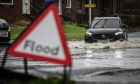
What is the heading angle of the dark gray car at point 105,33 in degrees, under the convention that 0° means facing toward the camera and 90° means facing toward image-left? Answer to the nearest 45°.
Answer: approximately 0°

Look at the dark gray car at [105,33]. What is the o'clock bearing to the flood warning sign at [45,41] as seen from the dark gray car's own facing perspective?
The flood warning sign is roughly at 12 o'clock from the dark gray car.

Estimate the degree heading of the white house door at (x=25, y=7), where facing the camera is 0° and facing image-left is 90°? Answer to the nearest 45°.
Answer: approximately 0°

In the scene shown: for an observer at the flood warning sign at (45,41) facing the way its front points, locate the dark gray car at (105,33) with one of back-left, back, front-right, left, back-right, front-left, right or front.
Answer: back

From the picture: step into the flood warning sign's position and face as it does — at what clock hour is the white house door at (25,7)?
The white house door is roughly at 6 o'clock from the flood warning sign.
